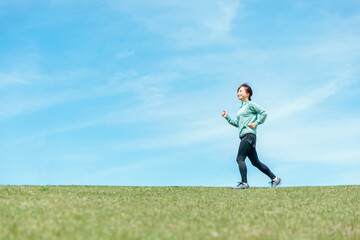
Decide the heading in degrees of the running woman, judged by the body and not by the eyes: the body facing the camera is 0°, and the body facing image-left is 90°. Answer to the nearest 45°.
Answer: approximately 90°
